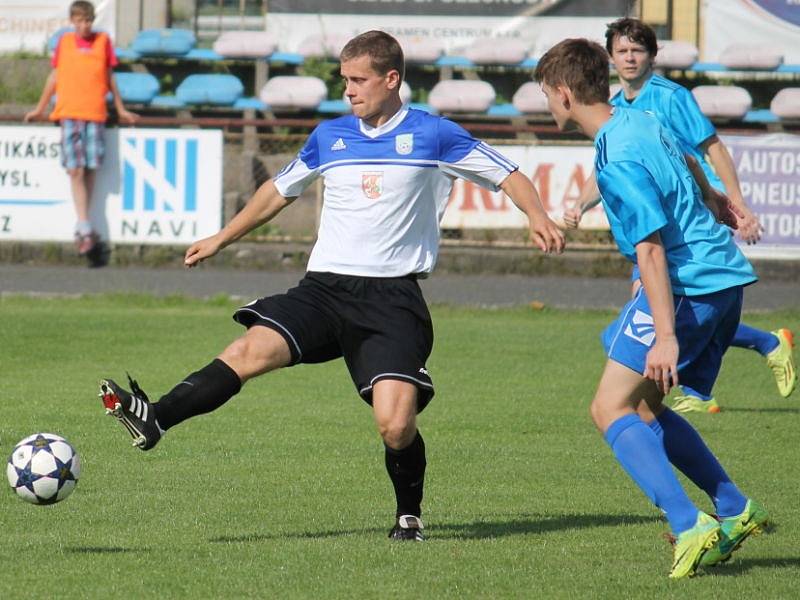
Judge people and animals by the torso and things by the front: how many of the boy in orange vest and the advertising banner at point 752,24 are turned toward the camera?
2

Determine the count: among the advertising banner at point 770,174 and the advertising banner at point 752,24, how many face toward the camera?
2

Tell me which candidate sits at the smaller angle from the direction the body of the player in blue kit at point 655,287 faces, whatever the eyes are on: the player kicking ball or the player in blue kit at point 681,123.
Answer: the player kicking ball

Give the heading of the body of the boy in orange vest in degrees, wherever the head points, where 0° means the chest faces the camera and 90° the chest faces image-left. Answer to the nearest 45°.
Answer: approximately 0°

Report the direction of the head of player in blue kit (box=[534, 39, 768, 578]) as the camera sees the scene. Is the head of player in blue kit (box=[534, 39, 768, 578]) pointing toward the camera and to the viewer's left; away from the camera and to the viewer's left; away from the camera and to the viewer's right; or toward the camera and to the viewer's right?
away from the camera and to the viewer's left

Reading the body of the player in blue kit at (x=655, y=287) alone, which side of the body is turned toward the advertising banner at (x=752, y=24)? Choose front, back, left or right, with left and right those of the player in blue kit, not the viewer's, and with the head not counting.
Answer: right
